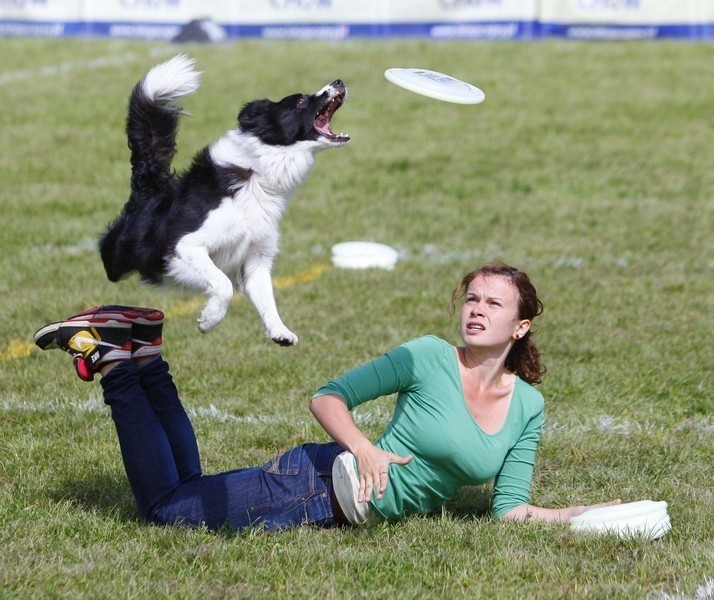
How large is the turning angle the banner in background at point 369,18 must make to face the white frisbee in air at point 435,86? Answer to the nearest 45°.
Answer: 0° — it already faces it

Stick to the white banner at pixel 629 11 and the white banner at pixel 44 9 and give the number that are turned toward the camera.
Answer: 2

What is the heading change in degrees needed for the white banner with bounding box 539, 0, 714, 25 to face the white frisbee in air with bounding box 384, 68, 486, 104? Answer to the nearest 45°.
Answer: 0° — it already faces it

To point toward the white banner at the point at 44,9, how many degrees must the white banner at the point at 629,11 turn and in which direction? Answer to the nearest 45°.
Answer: approximately 90° to its right

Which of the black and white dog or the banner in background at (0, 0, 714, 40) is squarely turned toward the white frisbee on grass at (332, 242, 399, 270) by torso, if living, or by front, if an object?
the banner in background

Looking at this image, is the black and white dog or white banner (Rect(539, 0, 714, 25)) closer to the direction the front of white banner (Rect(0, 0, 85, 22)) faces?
the black and white dog

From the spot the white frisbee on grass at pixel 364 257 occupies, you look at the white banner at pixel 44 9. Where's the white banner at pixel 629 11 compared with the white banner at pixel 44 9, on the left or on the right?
right

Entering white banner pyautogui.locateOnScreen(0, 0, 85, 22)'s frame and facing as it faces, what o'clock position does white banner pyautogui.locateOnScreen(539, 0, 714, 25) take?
white banner pyautogui.locateOnScreen(539, 0, 714, 25) is roughly at 10 o'clock from white banner pyautogui.locateOnScreen(0, 0, 85, 22).

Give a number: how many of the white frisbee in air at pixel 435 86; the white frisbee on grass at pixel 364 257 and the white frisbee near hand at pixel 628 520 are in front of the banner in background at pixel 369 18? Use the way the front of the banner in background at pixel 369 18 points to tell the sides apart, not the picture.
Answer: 3

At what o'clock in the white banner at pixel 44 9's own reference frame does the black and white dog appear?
The black and white dog is roughly at 12 o'clock from the white banner.
